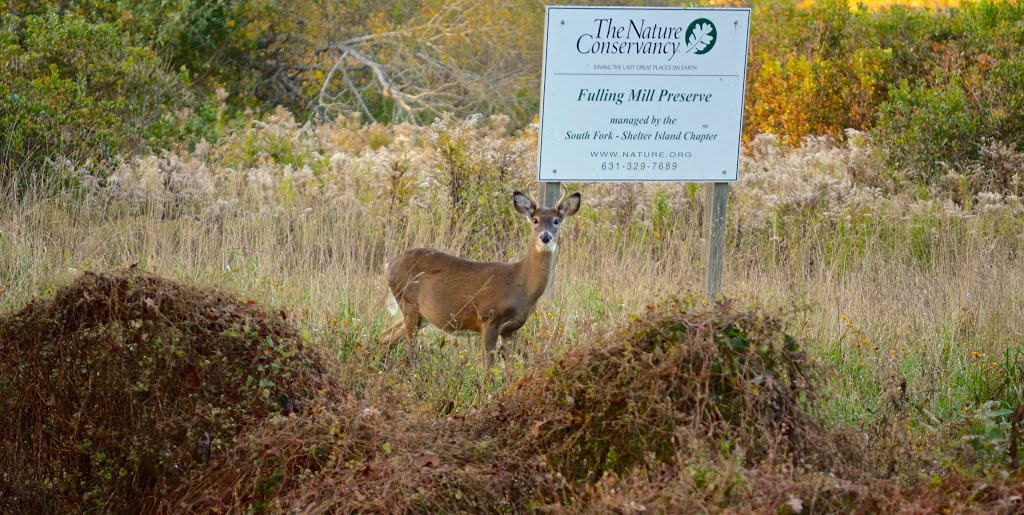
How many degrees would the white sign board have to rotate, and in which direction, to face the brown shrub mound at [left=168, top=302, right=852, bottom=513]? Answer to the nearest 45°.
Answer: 0° — it already faces it

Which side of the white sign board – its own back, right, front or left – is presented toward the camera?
front

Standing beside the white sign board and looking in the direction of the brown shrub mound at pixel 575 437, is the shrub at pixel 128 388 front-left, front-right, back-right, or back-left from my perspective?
front-right

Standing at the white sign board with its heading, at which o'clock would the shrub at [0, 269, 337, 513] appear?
The shrub is roughly at 1 o'clock from the white sign board.
